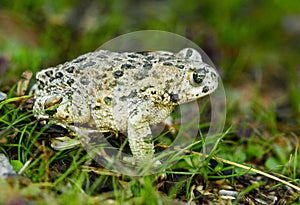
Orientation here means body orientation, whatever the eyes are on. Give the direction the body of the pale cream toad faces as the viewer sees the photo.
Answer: to the viewer's right
